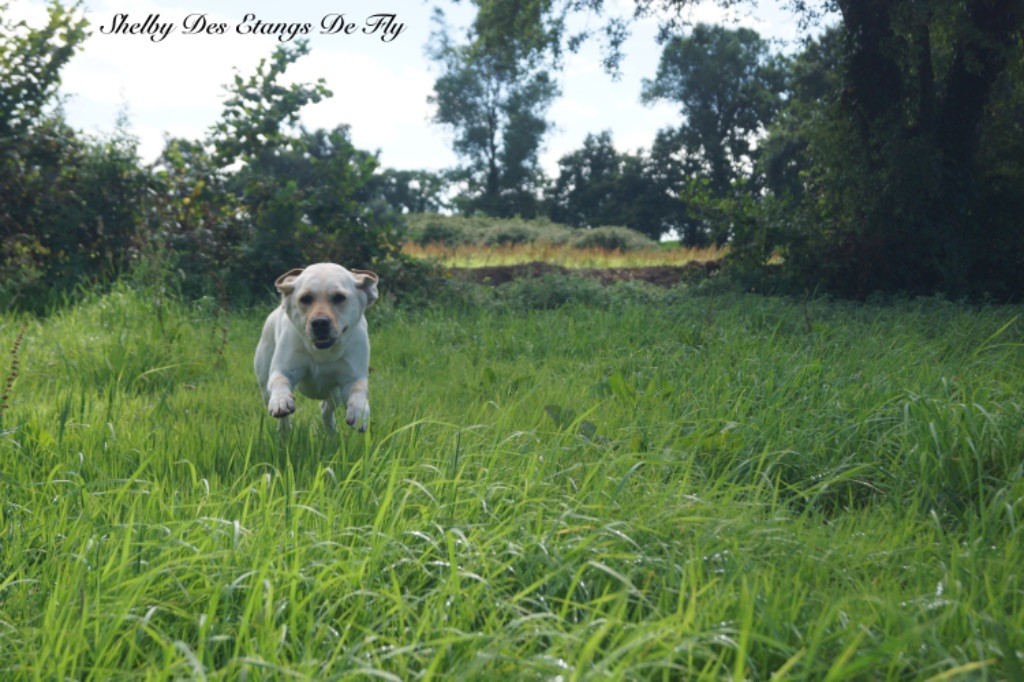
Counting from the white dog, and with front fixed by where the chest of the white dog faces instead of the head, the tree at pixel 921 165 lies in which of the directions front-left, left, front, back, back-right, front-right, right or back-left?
back-left

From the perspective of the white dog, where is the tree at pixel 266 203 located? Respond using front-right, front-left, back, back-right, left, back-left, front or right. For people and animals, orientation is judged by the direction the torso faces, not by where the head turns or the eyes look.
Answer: back

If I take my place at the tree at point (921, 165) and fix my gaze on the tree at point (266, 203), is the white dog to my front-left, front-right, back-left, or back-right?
front-left

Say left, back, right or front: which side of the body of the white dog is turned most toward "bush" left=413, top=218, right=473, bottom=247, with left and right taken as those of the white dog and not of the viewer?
back

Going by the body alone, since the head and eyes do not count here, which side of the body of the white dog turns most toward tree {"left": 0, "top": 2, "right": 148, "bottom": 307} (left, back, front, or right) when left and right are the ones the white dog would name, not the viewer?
back

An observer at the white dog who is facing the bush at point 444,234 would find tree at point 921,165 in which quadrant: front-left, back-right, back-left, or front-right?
front-right

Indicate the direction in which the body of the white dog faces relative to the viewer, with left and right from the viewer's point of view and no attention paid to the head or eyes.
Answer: facing the viewer

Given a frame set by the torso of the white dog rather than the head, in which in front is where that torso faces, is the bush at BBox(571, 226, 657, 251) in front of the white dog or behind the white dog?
behind

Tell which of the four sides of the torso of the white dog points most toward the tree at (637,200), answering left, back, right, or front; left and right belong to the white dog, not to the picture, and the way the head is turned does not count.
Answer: back

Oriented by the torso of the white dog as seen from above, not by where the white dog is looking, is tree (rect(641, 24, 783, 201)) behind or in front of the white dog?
behind
